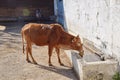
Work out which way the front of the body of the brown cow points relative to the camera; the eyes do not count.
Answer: to the viewer's right
